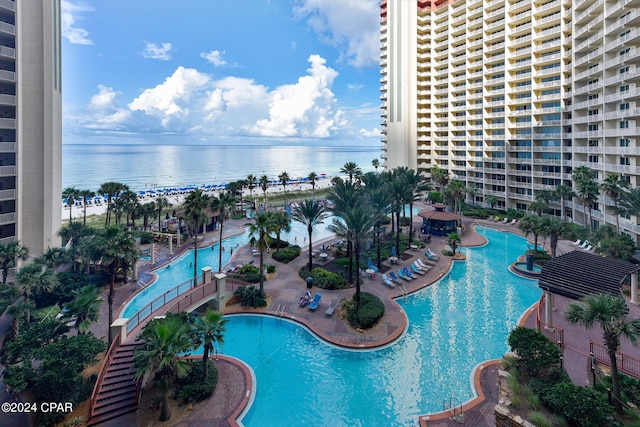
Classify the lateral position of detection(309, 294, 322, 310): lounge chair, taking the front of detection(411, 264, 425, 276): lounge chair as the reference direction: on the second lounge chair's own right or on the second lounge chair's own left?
on the second lounge chair's own right

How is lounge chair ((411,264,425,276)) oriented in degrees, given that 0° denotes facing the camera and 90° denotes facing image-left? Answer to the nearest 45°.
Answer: approximately 315°

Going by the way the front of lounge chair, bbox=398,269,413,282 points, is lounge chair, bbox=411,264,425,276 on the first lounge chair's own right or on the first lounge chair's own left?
on the first lounge chair's own left

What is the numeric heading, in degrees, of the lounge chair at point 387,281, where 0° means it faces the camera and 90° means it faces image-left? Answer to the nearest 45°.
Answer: approximately 315°

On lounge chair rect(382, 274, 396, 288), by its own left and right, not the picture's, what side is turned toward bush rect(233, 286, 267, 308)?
right

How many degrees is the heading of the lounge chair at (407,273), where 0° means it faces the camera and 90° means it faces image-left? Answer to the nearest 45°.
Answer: approximately 315°

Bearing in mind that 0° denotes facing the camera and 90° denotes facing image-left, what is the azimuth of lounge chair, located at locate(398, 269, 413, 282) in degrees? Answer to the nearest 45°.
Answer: approximately 315°

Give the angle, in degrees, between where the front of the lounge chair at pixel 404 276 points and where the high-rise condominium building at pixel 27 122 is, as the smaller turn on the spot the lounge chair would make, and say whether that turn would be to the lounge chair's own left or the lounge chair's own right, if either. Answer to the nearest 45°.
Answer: approximately 135° to the lounge chair's own right
